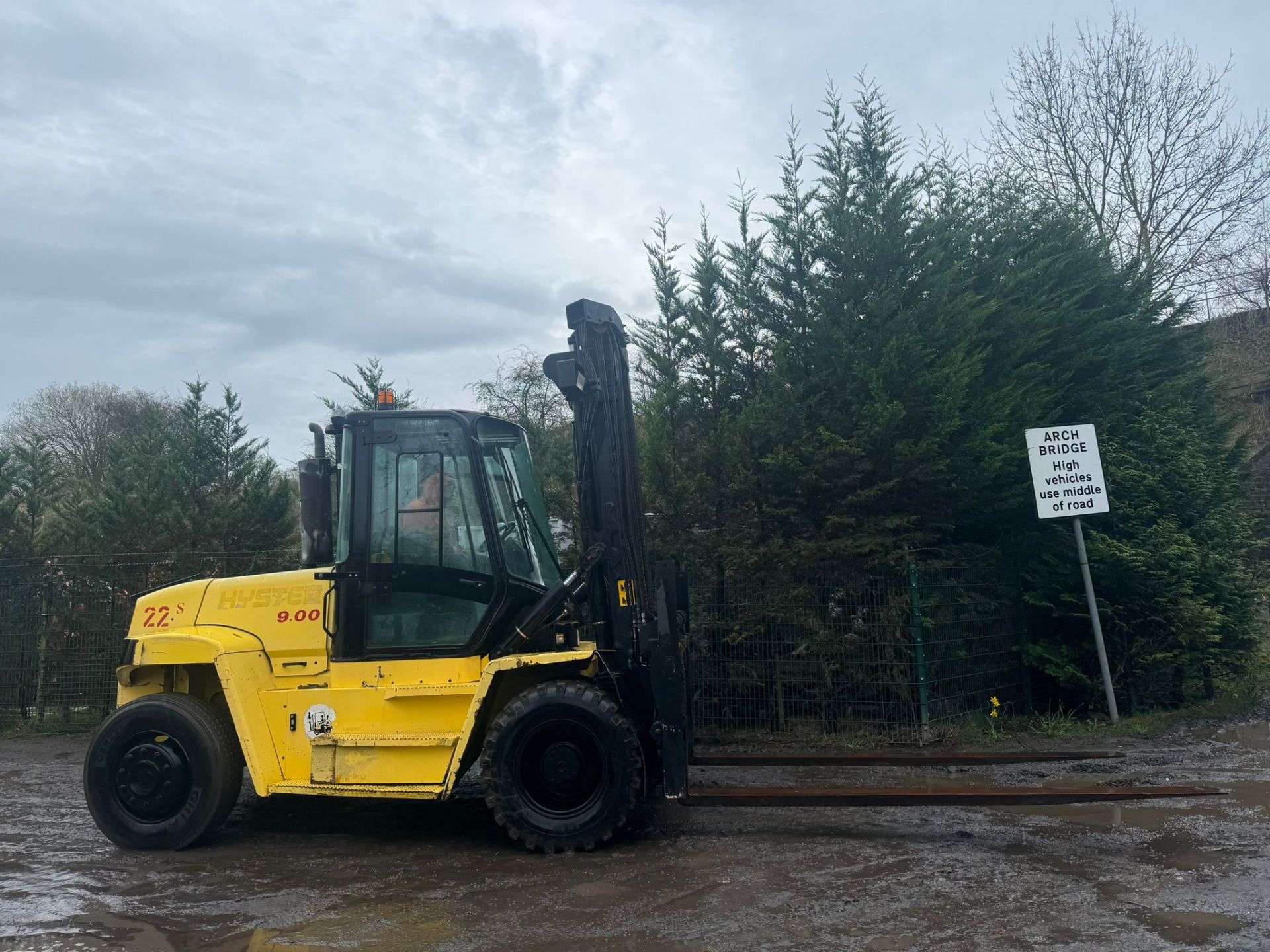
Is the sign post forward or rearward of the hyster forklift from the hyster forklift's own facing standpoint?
forward

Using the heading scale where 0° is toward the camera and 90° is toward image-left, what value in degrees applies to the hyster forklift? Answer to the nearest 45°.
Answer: approximately 270°

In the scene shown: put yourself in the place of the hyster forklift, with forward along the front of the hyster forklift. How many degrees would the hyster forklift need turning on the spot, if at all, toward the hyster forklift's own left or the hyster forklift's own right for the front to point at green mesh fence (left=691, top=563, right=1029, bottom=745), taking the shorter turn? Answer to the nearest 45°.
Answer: approximately 45° to the hyster forklift's own left

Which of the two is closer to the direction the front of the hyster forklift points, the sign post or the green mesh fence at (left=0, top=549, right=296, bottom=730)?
the sign post

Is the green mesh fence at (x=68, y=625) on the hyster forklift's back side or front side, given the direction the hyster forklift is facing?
on the back side

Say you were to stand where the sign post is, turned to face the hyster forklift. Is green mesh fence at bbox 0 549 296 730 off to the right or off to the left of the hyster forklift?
right
